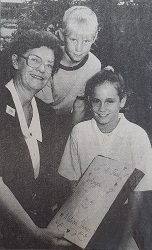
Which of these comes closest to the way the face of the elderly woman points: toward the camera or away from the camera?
toward the camera

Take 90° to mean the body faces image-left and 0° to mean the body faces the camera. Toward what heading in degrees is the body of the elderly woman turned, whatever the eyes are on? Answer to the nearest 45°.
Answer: approximately 315°

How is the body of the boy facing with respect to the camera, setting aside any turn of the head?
toward the camera
